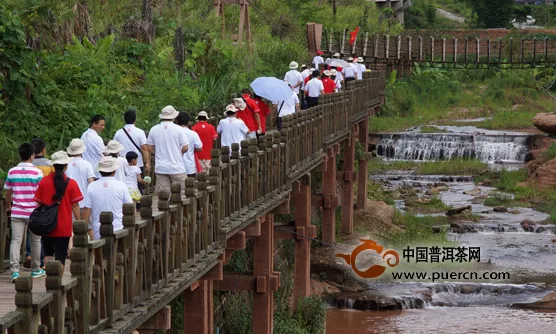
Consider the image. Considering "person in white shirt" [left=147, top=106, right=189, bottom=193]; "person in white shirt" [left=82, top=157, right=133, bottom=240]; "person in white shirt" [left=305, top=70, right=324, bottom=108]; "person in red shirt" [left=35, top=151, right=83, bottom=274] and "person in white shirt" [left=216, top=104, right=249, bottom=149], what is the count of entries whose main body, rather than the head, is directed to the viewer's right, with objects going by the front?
0

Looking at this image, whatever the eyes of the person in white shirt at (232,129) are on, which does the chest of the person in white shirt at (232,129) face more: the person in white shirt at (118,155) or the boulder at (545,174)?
the boulder

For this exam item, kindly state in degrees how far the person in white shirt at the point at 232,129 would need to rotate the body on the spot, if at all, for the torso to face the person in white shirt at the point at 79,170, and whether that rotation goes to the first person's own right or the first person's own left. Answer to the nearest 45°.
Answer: approximately 180°

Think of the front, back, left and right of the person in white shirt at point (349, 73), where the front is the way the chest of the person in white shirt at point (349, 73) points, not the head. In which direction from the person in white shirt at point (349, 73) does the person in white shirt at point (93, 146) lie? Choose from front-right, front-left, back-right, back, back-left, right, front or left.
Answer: back-right

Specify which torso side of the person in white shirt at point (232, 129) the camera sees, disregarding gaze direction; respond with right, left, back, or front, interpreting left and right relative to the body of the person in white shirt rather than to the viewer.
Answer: back

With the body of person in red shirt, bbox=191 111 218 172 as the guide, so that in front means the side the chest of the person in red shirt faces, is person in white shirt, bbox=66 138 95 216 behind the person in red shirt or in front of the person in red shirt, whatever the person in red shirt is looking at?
behind

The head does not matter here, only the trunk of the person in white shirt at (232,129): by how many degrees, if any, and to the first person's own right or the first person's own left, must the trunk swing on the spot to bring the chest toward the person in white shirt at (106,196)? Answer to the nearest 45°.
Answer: approximately 180°

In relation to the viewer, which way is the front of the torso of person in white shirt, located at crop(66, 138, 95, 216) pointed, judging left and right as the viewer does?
facing away from the viewer and to the right of the viewer

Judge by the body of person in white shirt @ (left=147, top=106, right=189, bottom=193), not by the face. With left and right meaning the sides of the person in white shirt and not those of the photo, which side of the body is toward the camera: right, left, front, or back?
back

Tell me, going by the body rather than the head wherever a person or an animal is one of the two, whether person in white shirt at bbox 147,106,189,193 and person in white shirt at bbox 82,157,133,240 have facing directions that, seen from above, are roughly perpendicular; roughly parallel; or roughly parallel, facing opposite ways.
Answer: roughly parallel

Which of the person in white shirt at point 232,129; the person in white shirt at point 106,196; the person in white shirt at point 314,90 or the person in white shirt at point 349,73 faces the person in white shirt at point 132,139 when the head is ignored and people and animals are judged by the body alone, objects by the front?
the person in white shirt at point 106,196

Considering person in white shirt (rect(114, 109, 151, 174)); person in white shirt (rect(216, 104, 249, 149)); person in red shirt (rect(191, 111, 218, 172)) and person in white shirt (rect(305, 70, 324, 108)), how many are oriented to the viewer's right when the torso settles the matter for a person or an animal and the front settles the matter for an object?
0

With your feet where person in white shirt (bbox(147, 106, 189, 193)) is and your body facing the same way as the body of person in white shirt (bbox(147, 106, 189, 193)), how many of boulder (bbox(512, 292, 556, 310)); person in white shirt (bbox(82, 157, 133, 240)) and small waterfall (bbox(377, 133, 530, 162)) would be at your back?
1

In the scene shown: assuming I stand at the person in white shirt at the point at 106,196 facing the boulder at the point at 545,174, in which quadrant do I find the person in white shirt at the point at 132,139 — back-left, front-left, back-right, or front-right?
front-left

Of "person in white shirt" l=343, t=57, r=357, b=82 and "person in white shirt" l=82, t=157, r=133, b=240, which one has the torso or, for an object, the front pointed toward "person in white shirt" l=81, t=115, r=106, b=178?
"person in white shirt" l=82, t=157, r=133, b=240
